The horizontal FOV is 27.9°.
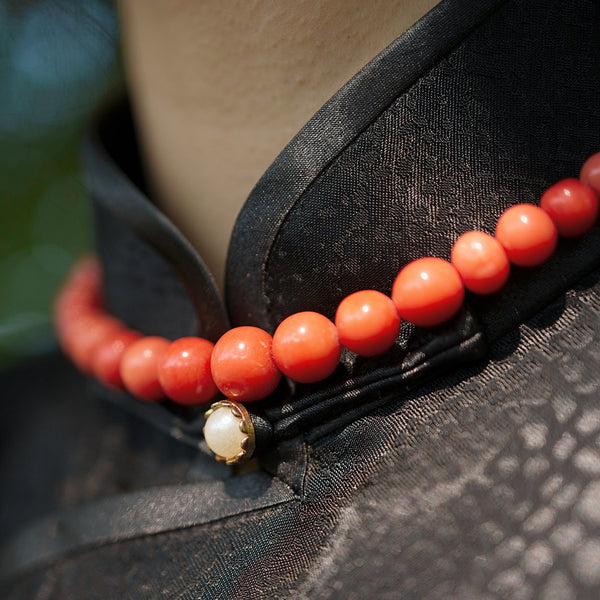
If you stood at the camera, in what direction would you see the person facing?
facing the viewer and to the left of the viewer
